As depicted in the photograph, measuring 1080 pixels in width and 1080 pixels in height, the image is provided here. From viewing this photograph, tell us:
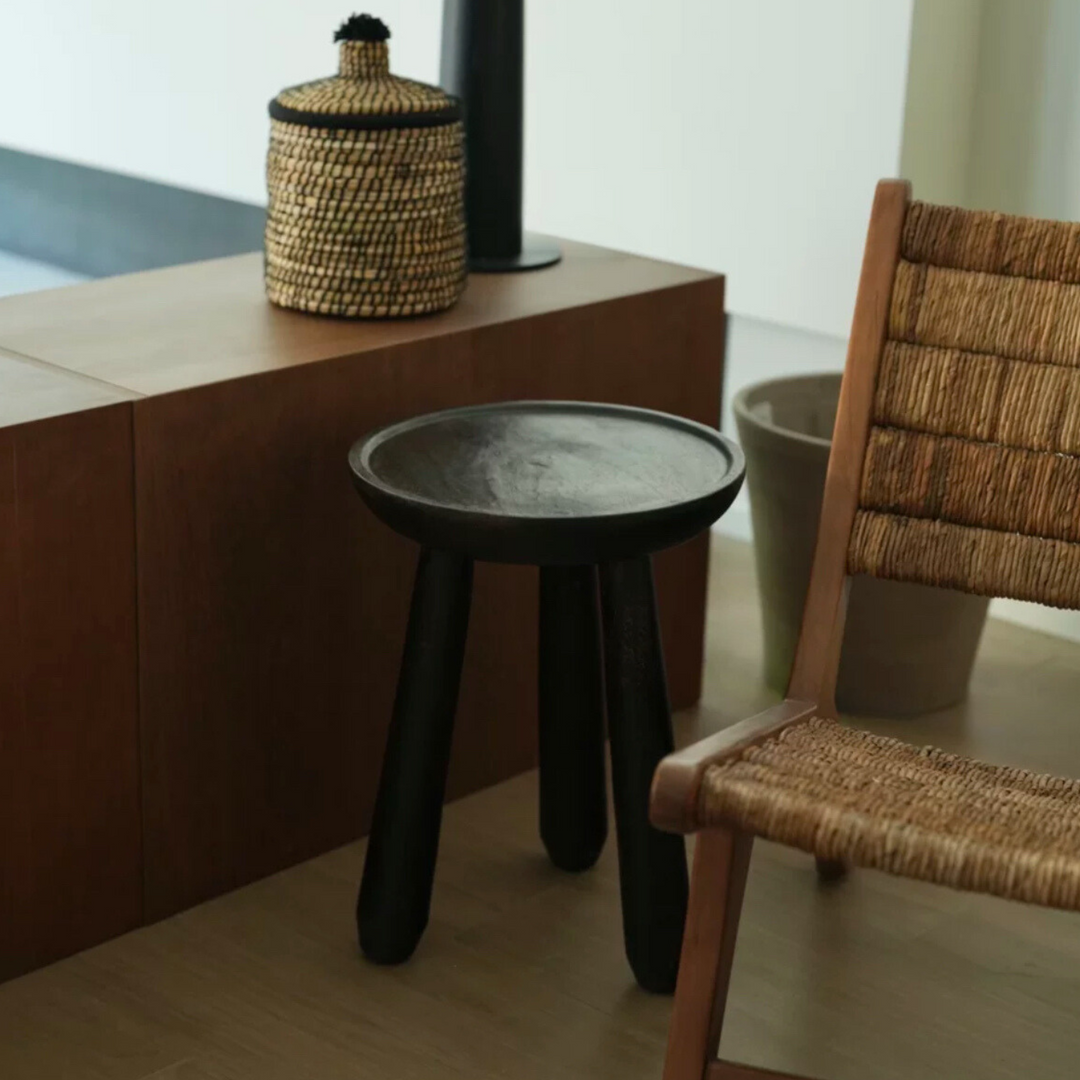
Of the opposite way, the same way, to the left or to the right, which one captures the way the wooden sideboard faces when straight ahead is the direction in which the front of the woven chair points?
to the left

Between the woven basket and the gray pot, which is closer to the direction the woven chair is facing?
the woven basket

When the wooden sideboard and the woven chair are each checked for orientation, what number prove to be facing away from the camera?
0

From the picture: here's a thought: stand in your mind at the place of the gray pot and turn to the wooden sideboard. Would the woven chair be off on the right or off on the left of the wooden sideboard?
left
